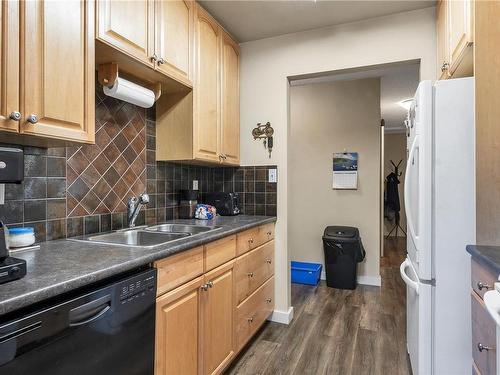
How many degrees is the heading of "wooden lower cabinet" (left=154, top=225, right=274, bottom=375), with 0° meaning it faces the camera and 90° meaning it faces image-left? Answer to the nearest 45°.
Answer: approximately 315°

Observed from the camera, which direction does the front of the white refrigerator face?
facing to the left of the viewer

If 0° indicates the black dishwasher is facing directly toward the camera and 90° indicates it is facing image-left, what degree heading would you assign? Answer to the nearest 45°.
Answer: approximately 315°

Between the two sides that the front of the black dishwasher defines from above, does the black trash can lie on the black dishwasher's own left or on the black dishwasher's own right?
on the black dishwasher's own left

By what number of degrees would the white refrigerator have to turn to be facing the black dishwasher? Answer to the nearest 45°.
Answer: approximately 45° to its left

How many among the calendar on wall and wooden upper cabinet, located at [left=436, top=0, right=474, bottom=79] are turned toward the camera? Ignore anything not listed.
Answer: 1

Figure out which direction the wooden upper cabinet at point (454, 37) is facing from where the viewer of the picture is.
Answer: facing to the left of the viewer
